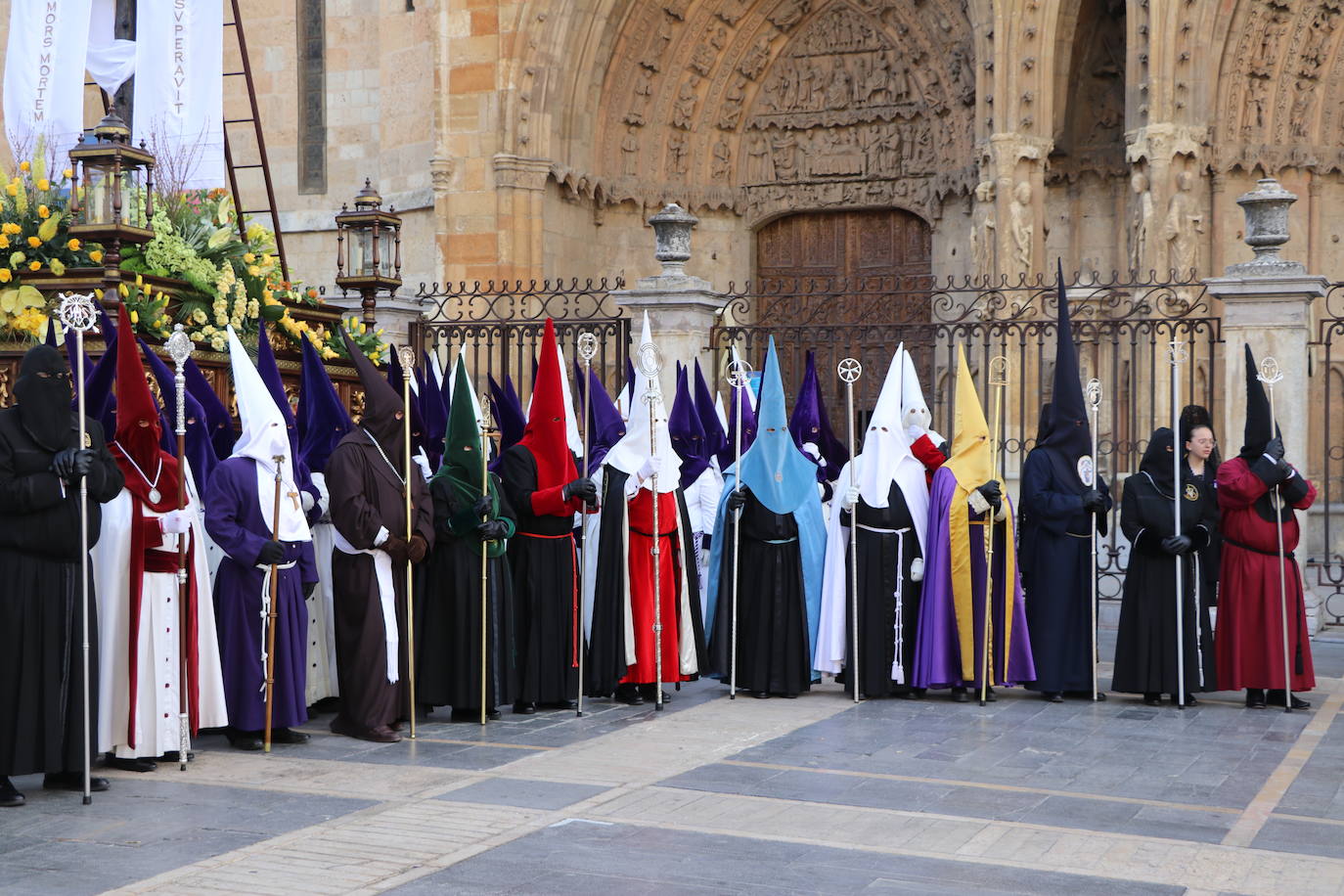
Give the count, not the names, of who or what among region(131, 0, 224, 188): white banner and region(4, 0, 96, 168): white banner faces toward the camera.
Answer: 2

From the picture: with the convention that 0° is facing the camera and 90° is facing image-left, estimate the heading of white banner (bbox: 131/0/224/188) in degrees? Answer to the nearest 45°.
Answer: approximately 0°

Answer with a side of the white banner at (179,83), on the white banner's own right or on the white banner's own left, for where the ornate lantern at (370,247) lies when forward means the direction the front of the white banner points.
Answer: on the white banner's own left

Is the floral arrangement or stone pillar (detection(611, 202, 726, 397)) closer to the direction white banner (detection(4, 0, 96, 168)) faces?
the floral arrangement

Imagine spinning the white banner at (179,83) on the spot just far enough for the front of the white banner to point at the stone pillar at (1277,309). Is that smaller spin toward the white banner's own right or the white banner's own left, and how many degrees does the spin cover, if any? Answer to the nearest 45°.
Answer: approximately 45° to the white banner's own left
